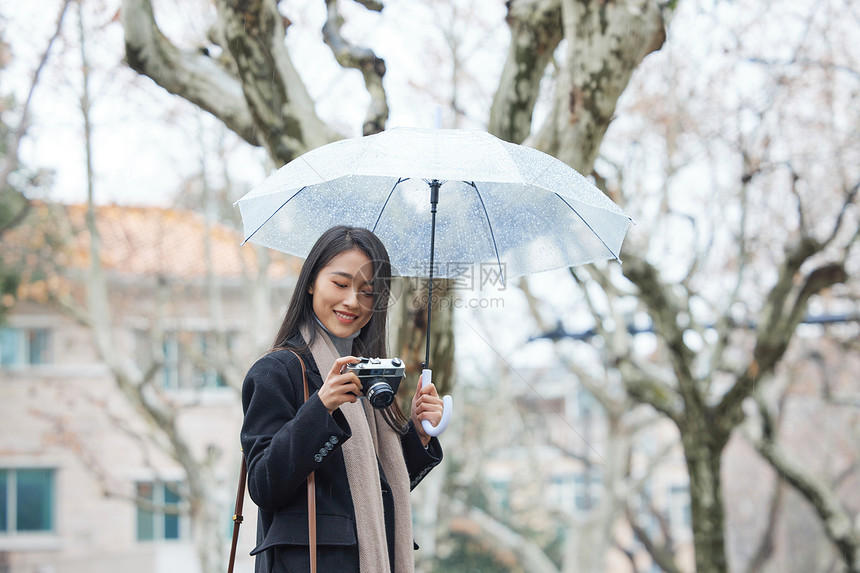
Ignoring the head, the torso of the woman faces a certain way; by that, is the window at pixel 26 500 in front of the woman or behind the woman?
behind

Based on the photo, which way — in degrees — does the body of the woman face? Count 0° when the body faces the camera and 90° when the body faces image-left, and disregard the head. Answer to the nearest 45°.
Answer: approximately 315°

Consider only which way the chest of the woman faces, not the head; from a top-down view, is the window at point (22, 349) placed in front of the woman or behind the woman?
behind
